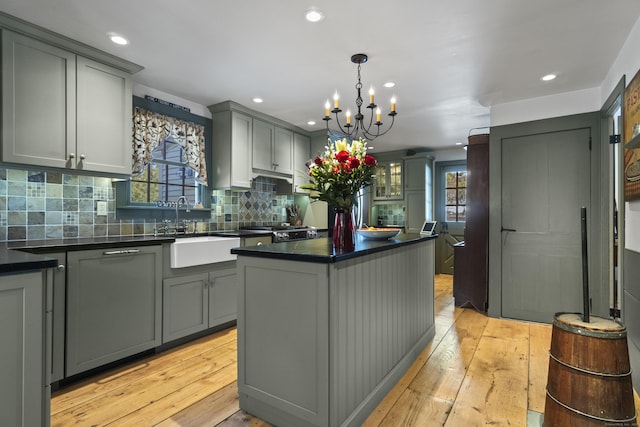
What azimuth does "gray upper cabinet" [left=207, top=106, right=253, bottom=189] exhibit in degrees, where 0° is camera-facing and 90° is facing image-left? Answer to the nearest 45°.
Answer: approximately 315°

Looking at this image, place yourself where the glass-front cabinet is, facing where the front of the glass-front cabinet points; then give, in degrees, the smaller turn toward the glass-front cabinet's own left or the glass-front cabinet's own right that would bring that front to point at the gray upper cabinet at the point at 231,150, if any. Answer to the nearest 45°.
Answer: approximately 45° to the glass-front cabinet's own right

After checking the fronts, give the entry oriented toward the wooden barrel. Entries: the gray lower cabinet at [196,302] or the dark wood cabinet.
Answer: the gray lower cabinet

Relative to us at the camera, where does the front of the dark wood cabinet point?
facing to the left of the viewer

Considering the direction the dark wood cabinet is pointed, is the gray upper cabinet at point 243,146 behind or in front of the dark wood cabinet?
in front

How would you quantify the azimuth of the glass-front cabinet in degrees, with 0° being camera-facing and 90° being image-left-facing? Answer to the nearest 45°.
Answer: approximately 0°

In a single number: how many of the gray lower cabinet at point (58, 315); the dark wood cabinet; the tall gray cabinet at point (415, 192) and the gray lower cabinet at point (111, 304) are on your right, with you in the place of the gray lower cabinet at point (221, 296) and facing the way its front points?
2

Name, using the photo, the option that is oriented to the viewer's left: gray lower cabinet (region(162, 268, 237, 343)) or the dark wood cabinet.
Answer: the dark wood cabinet

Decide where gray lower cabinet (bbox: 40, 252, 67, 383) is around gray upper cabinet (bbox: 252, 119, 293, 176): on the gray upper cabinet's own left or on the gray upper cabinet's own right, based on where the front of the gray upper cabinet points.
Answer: on the gray upper cabinet's own right

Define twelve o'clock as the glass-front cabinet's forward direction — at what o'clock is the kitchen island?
The kitchen island is roughly at 12 o'clock from the glass-front cabinet.
